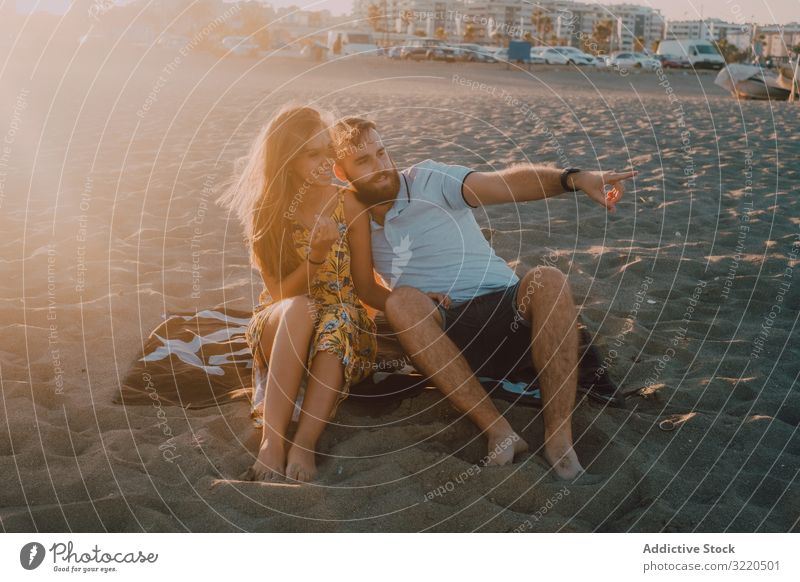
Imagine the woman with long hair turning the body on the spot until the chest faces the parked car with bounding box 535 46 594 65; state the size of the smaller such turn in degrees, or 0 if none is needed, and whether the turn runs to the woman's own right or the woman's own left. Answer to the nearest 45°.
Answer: approximately 180°

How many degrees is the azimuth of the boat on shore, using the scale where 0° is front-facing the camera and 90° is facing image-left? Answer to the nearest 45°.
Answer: approximately 90°

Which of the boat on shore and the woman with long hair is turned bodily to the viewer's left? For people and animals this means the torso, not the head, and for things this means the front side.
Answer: the boat on shore

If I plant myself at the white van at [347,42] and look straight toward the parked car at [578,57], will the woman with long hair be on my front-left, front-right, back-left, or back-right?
front-right

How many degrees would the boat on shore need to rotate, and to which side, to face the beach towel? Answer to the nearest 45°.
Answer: approximately 90° to its left

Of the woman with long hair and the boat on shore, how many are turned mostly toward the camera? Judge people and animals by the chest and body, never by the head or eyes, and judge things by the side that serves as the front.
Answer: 1

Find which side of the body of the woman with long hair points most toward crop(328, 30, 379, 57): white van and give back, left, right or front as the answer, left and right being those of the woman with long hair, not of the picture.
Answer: back

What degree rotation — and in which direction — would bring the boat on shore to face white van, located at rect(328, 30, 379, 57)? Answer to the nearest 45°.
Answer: approximately 45° to its right

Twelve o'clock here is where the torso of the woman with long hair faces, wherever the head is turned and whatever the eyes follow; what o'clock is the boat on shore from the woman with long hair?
The boat on shore is roughly at 7 o'clock from the woman with long hair.

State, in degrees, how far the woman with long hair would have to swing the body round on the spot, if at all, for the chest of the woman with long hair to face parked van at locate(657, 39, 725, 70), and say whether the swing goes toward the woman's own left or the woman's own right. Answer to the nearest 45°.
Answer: approximately 135° to the woman's own left

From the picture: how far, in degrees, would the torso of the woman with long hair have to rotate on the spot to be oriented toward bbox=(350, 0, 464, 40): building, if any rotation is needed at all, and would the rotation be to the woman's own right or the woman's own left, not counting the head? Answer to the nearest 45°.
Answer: approximately 180°
